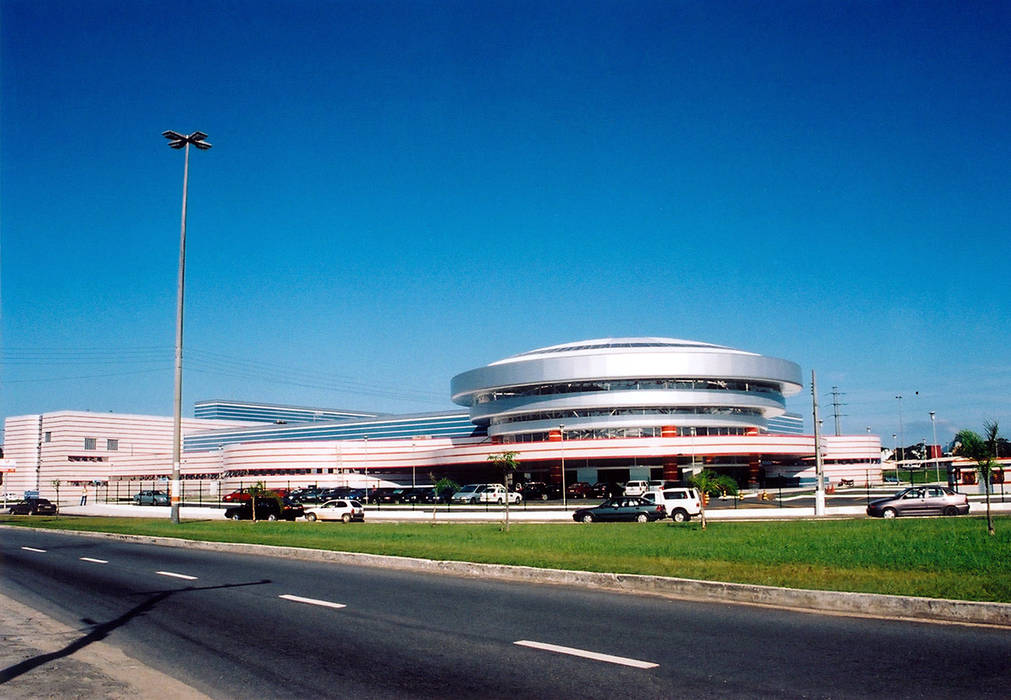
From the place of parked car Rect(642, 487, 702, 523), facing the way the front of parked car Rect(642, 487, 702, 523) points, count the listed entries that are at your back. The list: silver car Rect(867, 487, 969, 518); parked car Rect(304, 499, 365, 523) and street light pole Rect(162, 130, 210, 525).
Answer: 1

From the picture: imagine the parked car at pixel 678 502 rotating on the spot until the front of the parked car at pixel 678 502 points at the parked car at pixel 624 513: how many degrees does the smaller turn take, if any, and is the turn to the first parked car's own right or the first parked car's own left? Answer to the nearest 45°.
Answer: approximately 45° to the first parked car's own left

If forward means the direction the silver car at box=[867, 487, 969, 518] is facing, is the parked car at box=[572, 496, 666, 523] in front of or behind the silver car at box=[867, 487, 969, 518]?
in front

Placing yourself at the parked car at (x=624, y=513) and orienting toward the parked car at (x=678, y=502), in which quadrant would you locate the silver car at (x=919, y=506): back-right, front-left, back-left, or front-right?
front-right

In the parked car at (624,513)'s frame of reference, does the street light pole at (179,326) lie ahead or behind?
ahead

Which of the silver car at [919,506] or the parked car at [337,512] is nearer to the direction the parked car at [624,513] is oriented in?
the parked car

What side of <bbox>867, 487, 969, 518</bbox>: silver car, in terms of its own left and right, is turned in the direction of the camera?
left

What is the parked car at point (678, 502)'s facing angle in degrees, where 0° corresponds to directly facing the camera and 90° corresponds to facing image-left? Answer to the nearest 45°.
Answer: approximately 90°

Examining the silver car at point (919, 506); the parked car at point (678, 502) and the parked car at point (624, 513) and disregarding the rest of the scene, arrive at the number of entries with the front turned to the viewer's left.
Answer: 3

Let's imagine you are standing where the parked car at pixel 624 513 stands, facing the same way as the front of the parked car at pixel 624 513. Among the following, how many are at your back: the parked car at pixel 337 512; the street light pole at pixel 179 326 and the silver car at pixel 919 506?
1
